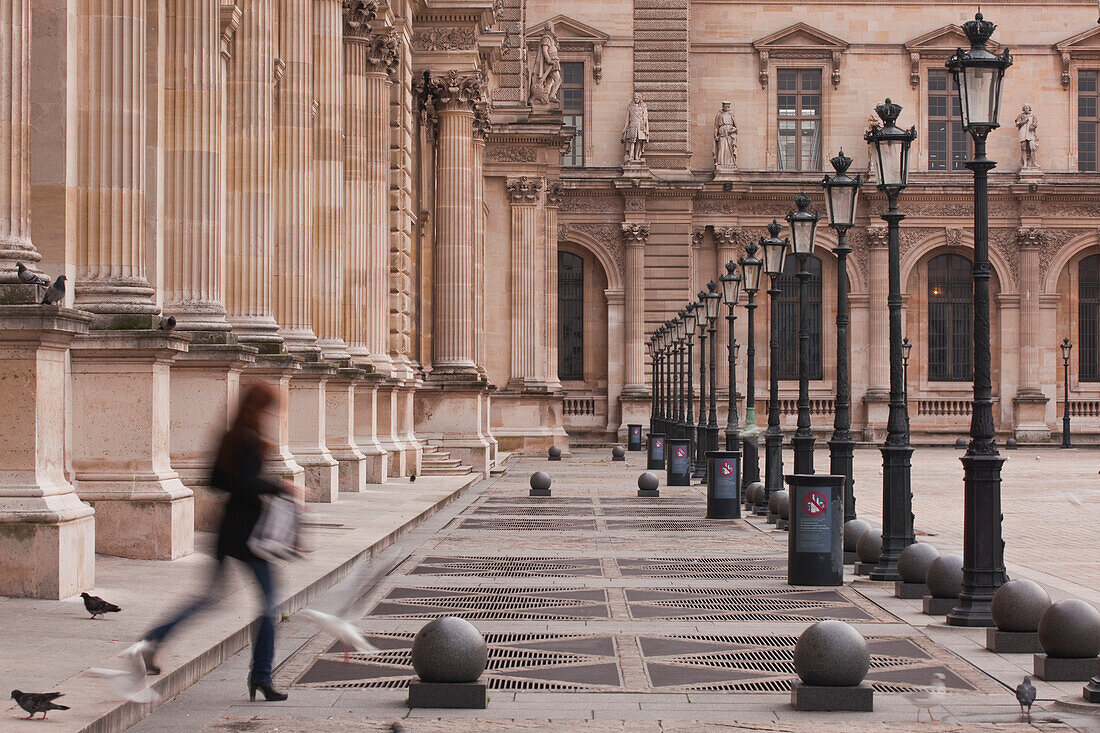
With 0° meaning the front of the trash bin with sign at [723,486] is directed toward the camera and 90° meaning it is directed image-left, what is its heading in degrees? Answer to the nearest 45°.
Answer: approximately 0°

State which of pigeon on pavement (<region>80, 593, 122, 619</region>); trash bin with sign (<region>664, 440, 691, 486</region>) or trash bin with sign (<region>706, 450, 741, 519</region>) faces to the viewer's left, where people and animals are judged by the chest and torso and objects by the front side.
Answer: the pigeon on pavement

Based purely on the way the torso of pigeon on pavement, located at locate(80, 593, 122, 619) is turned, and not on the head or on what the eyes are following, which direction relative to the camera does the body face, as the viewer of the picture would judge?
to the viewer's left

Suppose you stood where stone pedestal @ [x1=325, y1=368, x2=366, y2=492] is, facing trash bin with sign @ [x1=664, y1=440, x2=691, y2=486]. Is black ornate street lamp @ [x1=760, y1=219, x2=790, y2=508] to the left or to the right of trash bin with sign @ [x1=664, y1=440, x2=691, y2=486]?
right

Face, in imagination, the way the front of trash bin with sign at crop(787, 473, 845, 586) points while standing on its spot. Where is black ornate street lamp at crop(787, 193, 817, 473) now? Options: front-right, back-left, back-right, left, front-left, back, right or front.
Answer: back

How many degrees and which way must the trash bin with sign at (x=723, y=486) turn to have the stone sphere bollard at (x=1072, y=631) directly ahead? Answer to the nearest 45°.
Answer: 0° — it already faces it
